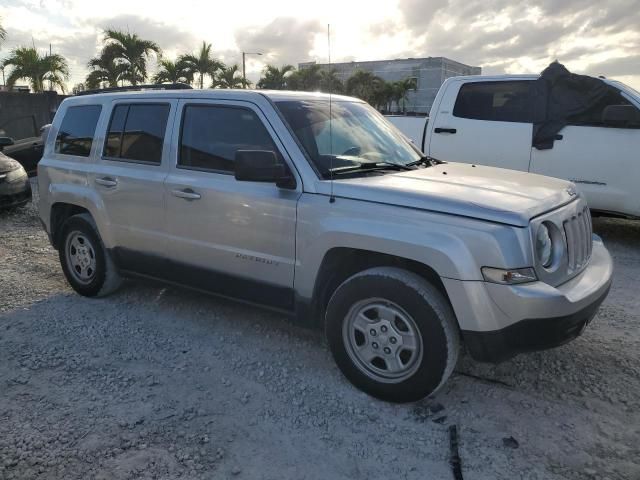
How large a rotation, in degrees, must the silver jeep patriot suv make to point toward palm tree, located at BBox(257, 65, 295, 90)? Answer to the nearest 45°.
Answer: approximately 135° to its left

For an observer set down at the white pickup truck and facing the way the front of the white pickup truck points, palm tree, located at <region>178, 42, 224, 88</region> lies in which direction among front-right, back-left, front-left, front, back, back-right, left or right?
back-left

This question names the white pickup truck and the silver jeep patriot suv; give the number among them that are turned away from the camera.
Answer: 0

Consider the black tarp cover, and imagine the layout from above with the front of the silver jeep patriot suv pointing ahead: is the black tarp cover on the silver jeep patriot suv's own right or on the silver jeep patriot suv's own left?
on the silver jeep patriot suv's own left

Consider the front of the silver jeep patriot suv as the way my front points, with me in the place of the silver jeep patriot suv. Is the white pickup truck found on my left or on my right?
on my left

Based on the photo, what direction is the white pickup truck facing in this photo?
to the viewer's right

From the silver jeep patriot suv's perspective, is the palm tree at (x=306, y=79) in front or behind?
behind

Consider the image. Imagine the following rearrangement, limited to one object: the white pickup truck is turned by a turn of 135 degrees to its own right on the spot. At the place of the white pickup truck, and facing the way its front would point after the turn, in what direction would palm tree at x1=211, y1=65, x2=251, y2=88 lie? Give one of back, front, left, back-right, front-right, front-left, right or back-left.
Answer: right

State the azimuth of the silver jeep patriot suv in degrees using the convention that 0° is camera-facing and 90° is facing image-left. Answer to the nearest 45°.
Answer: approximately 315°

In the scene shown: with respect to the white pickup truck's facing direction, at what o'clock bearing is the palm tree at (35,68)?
The palm tree is roughly at 7 o'clock from the white pickup truck.

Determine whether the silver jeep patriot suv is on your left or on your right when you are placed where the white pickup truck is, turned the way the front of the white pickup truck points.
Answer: on your right

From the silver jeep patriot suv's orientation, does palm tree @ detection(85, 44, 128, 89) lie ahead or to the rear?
to the rear

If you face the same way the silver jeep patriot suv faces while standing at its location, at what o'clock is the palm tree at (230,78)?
The palm tree is roughly at 7 o'clock from the silver jeep patriot suv.

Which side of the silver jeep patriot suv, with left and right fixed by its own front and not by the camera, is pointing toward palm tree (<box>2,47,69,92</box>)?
back

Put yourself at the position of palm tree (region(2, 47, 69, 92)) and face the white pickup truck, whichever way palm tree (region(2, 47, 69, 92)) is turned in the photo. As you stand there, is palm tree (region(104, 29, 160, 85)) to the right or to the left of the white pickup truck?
left
